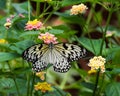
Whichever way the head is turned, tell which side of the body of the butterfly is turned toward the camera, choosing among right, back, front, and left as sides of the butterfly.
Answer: back
